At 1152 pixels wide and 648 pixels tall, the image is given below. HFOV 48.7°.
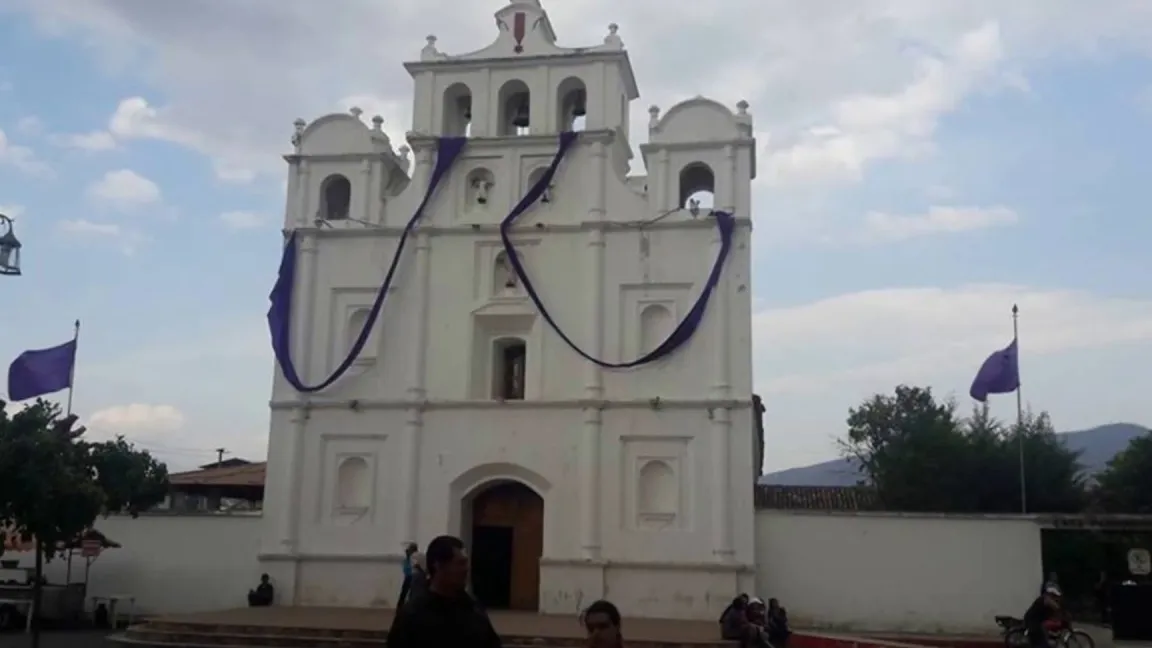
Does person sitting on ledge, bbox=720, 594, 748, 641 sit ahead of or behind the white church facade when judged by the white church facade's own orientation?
ahead

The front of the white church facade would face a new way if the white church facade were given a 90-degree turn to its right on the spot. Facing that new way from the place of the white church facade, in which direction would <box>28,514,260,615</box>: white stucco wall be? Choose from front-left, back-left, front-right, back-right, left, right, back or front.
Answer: front

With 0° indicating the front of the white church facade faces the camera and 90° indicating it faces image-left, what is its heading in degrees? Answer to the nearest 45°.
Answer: approximately 0°

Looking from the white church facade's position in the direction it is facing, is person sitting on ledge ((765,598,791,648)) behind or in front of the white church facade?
in front

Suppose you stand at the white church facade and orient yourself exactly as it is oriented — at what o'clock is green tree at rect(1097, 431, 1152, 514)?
The green tree is roughly at 8 o'clock from the white church facade.

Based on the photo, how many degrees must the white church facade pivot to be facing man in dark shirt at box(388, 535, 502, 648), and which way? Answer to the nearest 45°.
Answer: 0° — it already faces them

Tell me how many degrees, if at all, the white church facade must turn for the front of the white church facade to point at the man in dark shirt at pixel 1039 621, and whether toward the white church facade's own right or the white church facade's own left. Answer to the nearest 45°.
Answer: approximately 45° to the white church facade's own left

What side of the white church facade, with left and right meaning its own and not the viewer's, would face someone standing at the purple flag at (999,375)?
left
